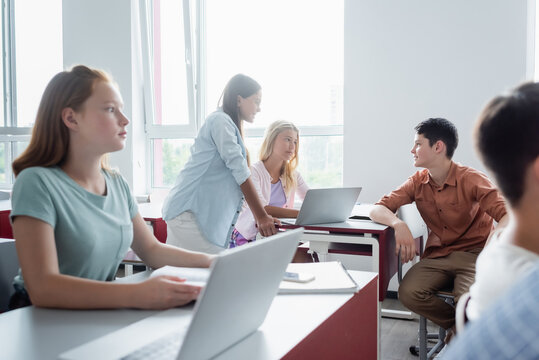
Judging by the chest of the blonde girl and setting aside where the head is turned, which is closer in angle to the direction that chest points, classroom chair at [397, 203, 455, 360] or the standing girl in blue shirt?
the classroom chair

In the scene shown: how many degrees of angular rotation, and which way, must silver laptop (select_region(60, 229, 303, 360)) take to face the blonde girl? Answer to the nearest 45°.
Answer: approximately 45° to its right

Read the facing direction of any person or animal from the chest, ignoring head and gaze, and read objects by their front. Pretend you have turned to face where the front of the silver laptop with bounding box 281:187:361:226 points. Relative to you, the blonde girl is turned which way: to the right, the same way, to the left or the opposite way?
the opposite way

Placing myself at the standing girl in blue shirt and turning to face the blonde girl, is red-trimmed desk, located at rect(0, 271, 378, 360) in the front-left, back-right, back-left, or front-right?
back-right

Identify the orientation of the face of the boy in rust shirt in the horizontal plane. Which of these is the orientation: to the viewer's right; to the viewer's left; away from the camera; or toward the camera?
to the viewer's left

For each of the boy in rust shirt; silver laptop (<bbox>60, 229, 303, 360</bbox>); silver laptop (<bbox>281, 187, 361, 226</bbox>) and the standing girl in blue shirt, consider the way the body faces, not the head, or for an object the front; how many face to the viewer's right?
1

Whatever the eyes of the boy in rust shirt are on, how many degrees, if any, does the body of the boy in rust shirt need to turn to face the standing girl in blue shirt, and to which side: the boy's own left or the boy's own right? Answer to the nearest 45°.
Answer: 0° — they already face them

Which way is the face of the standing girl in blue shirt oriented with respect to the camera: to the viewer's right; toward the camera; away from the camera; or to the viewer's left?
to the viewer's right

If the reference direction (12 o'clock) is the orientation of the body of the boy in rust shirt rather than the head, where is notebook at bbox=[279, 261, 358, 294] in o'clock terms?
The notebook is roughly at 11 o'clock from the boy in rust shirt.

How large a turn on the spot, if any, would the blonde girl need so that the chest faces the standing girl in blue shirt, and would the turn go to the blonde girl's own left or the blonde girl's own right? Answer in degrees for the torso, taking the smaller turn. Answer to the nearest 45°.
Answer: approximately 45° to the blonde girl's own right

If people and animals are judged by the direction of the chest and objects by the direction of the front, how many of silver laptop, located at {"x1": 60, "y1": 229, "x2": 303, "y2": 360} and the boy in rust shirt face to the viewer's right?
0

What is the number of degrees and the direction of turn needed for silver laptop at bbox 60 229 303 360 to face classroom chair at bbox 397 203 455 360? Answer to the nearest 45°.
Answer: approximately 90° to its right

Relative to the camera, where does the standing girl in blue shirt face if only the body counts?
to the viewer's right

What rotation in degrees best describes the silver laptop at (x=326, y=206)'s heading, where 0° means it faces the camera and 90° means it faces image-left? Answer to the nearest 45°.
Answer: approximately 135°

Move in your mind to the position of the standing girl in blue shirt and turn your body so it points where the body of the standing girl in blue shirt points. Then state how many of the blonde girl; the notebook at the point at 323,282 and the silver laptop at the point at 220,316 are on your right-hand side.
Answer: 2

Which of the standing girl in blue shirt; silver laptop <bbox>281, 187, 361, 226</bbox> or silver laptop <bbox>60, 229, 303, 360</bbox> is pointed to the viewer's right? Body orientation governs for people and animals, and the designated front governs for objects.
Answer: the standing girl in blue shirt

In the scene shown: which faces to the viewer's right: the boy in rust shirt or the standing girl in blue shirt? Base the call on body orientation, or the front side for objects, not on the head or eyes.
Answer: the standing girl in blue shirt

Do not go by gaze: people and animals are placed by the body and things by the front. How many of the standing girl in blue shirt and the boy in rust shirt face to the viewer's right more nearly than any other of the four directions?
1
